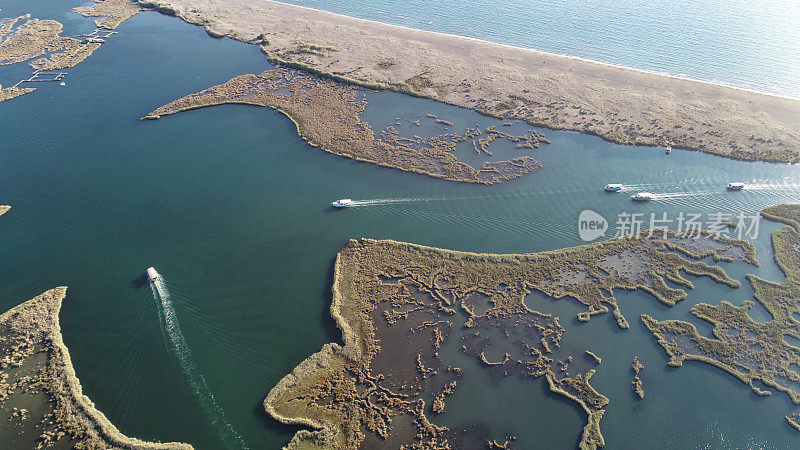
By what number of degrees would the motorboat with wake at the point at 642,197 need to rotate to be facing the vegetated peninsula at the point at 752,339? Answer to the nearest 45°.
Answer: approximately 135° to its left

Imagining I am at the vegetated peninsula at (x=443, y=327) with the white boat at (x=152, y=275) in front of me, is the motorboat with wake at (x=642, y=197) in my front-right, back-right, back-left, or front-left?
back-right

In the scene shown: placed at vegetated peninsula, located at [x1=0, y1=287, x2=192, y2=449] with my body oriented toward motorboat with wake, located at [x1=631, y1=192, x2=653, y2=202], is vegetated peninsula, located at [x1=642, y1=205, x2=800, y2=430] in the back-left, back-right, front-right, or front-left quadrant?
front-right

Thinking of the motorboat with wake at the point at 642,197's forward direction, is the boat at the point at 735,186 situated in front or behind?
behind

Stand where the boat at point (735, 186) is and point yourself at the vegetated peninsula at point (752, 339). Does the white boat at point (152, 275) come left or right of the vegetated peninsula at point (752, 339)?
right

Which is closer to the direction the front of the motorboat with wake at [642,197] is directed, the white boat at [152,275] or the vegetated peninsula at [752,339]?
the white boat

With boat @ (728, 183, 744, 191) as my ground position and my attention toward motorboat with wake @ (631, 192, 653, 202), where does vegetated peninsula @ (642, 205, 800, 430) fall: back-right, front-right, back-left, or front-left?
front-left

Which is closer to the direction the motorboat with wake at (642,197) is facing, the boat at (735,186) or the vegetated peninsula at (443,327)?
the vegetated peninsula

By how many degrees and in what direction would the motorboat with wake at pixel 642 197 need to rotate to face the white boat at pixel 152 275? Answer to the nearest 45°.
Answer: approximately 45° to its left

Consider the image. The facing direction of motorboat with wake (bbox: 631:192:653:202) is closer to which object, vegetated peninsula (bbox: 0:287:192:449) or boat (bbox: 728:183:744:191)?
the vegetated peninsula

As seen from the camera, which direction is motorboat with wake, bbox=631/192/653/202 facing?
to the viewer's left

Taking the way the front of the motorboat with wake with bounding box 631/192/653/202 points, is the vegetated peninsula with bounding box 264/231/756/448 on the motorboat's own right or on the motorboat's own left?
on the motorboat's own left
